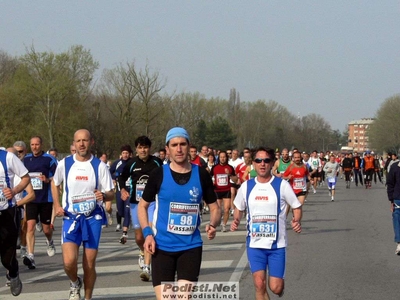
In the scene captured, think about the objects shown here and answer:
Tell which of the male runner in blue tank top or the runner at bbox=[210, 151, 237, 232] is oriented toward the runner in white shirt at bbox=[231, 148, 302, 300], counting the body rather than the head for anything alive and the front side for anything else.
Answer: the runner

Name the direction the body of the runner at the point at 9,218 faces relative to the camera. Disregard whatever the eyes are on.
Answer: toward the camera

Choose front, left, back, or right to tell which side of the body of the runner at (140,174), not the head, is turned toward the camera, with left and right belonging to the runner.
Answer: front

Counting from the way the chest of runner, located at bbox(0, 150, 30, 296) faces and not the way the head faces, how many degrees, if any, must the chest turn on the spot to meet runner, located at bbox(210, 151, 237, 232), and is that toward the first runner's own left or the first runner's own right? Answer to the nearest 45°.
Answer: approximately 135° to the first runner's own left

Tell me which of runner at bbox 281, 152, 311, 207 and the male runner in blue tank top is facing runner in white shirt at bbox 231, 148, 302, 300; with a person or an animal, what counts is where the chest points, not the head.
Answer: the runner

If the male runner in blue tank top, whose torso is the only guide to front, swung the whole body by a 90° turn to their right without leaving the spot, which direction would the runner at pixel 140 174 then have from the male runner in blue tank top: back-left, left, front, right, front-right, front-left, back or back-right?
right

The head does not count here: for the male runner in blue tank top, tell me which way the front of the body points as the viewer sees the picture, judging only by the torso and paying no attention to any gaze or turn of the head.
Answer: toward the camera

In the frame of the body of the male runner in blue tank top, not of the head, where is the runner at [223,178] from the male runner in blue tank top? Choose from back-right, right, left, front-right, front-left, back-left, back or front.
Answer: back

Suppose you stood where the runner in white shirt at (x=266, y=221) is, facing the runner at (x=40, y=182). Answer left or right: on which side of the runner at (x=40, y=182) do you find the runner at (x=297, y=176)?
right

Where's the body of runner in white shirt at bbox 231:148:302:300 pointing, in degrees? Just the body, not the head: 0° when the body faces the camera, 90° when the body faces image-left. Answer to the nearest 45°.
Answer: approximately 0°

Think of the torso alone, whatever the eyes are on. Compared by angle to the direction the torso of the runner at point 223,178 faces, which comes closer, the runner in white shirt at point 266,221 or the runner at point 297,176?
the runner in white shirt

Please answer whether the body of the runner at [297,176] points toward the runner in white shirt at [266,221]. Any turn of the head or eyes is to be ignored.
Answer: yes

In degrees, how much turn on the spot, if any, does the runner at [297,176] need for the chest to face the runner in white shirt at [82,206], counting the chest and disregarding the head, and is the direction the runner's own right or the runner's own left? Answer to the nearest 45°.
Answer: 0° — they already face them

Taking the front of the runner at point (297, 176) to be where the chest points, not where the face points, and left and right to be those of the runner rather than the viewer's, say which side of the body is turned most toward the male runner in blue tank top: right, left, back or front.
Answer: front
